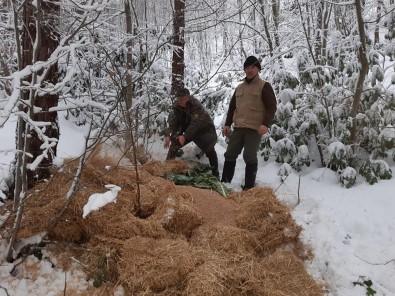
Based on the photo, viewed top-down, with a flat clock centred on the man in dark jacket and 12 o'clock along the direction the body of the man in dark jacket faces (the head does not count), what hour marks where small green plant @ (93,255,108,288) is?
The small green plant is roughly at 11 o'clock from the man in dark jacket.

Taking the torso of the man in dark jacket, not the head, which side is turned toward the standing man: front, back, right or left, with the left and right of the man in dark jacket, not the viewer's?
left

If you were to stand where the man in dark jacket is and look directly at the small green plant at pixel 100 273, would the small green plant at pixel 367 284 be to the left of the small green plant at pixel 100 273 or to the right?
left

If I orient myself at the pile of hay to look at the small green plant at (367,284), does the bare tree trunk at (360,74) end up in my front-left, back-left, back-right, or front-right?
front-left

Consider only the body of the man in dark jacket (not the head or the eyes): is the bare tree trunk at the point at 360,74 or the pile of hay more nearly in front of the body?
the pile of hay

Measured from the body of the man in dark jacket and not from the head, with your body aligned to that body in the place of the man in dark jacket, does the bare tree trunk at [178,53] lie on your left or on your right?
on your right

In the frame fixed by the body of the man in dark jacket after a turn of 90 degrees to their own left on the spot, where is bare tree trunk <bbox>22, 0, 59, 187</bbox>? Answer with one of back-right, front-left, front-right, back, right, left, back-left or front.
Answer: right

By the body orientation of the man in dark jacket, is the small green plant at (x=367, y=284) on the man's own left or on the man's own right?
on the man's own left

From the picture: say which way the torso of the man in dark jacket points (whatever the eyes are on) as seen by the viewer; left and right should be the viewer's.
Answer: facing the viewer and to the left of the viewer
